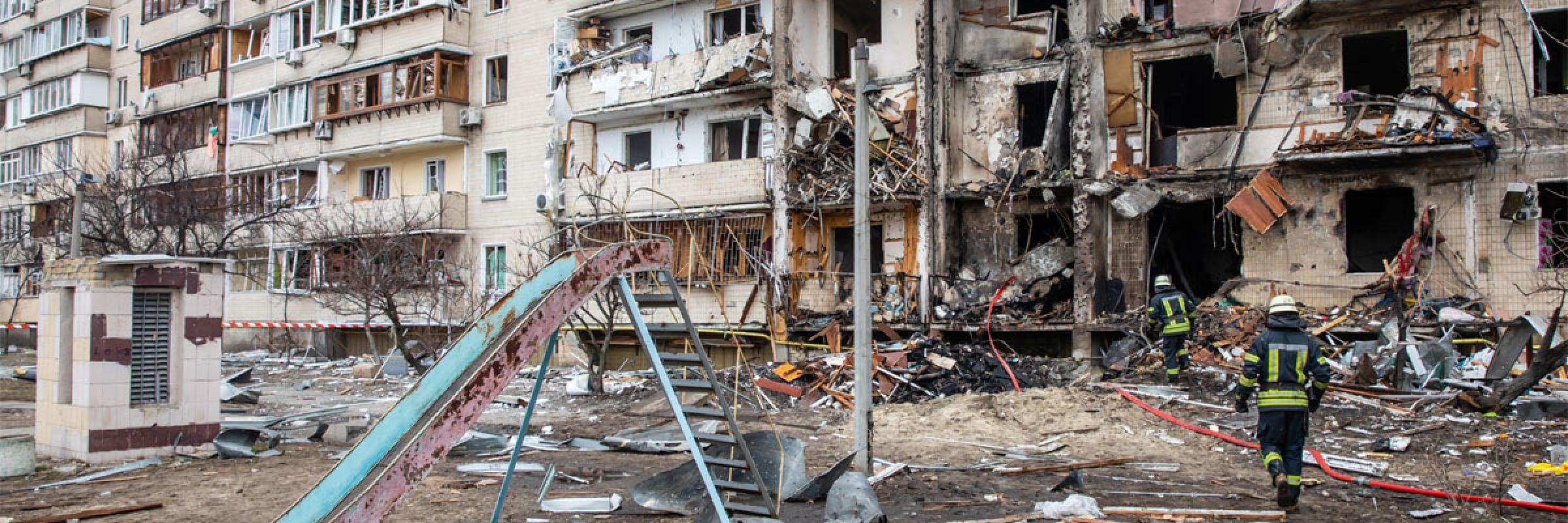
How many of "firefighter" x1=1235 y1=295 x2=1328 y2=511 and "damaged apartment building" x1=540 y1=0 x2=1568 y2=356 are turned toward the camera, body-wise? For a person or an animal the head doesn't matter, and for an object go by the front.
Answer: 1

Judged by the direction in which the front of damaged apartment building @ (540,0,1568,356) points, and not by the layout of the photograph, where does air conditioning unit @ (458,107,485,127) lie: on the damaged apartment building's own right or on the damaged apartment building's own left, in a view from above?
on the damaged apartment building's own right

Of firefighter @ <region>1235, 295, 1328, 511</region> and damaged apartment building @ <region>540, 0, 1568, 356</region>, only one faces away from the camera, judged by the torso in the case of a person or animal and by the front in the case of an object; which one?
the firefighter

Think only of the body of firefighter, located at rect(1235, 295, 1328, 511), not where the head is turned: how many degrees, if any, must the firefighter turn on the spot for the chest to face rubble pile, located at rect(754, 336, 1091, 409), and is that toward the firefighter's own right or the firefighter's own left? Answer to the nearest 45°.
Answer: approximately 45° to the firefighter's own left

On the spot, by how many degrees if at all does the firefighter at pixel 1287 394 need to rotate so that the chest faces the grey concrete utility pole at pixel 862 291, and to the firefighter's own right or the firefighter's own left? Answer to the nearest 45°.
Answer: approximately 90° to the firefighter's own left

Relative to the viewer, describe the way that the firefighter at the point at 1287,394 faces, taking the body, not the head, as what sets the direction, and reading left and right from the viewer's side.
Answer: facing away from the viewer

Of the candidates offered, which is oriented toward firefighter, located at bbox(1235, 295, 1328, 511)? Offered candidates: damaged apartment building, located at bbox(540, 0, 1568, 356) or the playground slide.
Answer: the damaged apartment building

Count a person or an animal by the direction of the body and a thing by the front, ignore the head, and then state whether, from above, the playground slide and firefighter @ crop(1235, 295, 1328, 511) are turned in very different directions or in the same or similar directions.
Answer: very different directions

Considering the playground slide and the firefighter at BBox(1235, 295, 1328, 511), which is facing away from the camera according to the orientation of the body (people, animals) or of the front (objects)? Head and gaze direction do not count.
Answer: the firefighter

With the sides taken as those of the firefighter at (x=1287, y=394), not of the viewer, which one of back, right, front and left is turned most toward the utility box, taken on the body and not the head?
left

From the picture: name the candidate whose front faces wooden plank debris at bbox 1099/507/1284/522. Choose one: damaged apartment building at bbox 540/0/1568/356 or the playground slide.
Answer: the damaged apartment building

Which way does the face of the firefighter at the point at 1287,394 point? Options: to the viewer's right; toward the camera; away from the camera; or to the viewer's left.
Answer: away from the camera

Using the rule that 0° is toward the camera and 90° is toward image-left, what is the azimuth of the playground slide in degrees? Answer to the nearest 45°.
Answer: approximately 45°
